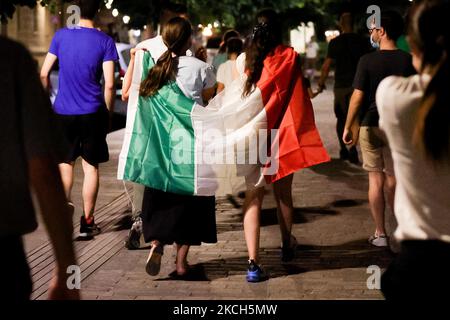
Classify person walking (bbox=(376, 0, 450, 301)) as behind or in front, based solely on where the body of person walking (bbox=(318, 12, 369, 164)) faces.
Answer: behind

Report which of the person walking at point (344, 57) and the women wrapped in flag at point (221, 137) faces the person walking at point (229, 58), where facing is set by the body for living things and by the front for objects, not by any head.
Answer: the women wrapped in flag

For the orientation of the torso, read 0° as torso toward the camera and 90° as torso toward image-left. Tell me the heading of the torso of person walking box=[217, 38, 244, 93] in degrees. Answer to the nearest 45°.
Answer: approximately 180°

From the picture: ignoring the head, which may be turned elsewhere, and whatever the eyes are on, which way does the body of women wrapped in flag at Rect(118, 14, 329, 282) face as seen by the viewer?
away from the camera

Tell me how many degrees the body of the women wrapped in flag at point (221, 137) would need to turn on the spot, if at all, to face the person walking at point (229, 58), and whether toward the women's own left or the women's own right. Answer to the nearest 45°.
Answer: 0° — they already face them

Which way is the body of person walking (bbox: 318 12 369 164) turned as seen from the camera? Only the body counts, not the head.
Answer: away from the camera

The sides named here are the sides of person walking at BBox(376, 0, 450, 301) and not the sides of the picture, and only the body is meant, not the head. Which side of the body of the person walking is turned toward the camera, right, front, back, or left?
back

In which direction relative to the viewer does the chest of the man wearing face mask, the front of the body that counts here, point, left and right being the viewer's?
facing away from the viewer and to the left of the viewer

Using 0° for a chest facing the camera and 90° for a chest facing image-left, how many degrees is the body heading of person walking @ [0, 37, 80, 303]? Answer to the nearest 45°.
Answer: approximately 180°

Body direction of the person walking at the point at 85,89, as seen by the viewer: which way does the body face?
away from the camera

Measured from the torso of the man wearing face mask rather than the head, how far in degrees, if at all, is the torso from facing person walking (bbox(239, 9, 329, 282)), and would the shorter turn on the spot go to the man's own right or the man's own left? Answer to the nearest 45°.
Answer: approximately 90° to the man's own left

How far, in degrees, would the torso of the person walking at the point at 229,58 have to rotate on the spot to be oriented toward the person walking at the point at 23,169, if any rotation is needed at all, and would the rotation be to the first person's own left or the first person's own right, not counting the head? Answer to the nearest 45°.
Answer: approximately 180°
